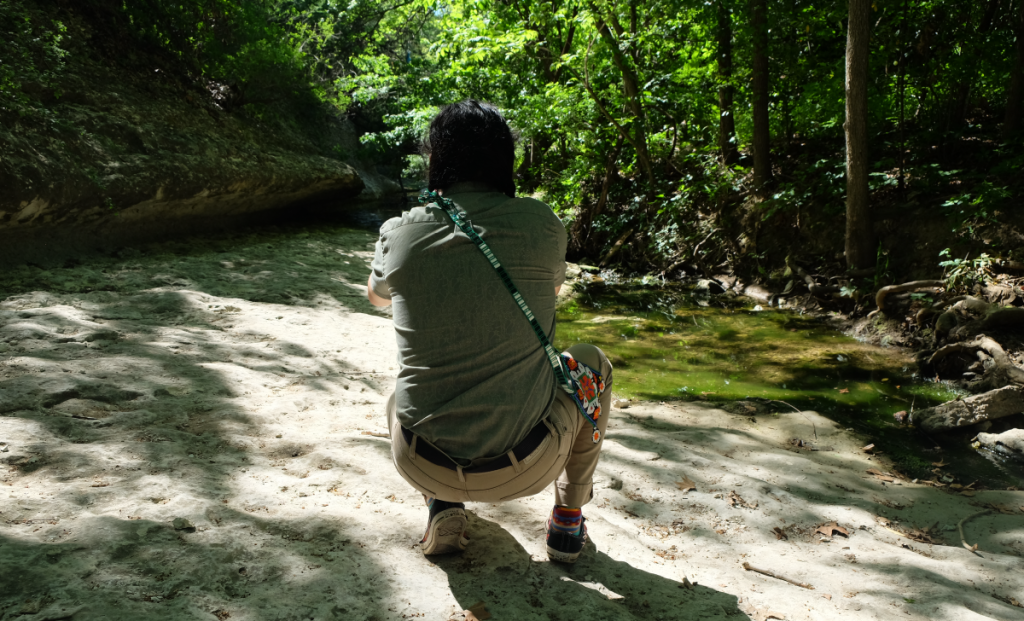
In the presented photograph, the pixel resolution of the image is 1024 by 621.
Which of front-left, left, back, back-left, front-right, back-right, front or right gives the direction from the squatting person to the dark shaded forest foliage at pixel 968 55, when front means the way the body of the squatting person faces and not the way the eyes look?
front-right

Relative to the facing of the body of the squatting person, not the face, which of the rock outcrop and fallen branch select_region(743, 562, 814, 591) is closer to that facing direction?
the rock outcrop

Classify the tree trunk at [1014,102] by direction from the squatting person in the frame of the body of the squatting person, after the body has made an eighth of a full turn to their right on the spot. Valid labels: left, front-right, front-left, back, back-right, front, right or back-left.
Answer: front

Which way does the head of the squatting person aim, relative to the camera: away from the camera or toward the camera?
away from the camera

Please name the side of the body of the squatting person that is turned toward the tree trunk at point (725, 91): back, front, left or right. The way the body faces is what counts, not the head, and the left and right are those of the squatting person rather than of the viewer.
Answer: front

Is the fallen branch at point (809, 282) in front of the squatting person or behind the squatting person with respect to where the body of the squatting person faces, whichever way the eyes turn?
in front

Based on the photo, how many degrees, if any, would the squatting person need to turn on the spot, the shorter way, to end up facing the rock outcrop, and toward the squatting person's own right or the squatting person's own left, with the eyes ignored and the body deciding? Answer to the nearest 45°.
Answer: approximately 45° to the squatting person's own left

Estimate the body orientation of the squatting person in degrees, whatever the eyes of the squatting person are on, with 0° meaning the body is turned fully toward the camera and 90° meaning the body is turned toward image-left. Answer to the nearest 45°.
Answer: approximately 180°

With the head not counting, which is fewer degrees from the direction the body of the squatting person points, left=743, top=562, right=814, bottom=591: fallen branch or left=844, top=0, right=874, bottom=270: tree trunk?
the tree trunk

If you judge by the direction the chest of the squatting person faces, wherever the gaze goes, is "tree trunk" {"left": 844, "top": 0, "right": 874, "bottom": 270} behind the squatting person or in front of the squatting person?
in front
